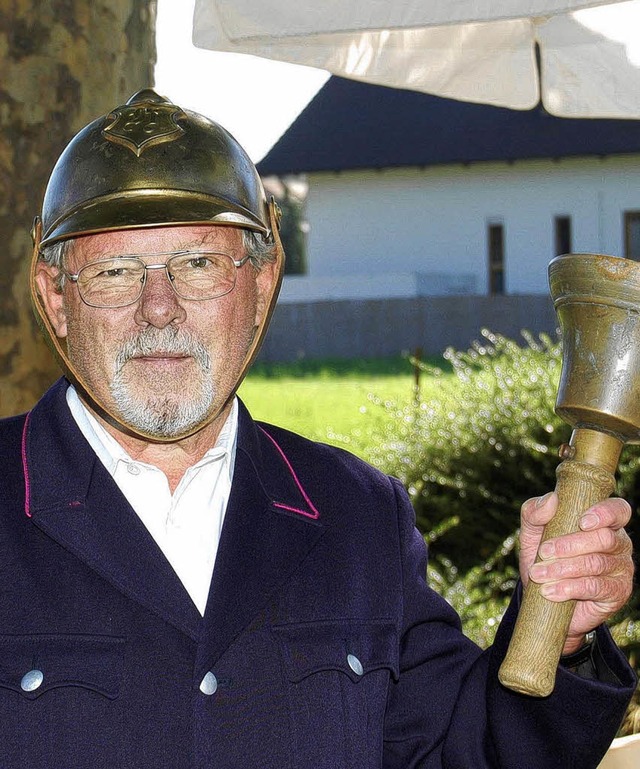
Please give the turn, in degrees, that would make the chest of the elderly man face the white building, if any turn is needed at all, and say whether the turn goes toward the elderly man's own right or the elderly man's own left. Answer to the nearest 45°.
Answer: approximately 180°

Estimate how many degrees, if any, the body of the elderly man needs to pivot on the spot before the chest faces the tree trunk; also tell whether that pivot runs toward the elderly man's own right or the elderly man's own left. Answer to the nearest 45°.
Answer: approximately 180°

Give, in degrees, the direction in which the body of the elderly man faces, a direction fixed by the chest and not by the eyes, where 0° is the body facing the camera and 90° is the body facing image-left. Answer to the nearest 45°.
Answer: approximately 0°

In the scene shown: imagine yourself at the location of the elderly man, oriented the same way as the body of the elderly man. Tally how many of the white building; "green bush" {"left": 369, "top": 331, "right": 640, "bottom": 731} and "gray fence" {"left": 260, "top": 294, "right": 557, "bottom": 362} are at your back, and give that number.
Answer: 3

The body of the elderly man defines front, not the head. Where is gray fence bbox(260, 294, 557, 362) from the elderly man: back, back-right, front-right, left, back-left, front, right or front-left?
back

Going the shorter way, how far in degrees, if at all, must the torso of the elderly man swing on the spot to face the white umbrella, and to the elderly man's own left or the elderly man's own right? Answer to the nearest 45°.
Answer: approximately 135° to the elderly man's own left
